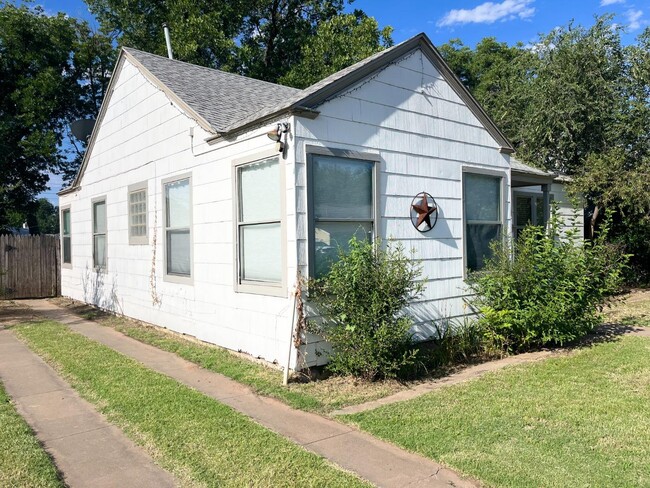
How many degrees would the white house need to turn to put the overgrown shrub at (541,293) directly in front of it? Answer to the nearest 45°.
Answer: approximately 45° to its left

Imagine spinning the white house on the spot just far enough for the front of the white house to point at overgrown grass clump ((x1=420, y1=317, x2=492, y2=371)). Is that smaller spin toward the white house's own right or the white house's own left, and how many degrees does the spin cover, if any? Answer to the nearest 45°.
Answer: approximately 45° to the white house's own left

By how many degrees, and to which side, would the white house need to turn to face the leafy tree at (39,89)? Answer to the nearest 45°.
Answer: approximately 180°

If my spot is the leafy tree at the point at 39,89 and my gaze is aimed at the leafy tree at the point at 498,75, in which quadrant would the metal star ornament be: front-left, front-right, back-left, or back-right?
front-right

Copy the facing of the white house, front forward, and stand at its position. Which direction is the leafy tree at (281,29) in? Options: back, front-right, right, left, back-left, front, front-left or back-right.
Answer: back-left

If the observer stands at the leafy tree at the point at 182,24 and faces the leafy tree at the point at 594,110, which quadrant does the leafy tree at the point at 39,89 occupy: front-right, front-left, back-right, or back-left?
back-right

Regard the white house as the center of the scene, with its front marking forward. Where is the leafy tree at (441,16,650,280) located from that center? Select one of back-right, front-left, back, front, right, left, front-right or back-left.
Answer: left

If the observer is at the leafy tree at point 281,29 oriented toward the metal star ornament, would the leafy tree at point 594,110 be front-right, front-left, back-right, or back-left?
front-left

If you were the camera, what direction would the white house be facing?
facing the viewer and to the right of the viewer

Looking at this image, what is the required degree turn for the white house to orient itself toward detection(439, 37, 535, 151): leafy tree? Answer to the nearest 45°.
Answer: approximately 90° to its left

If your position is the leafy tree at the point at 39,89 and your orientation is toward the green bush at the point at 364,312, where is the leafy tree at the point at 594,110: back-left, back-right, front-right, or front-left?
front-left

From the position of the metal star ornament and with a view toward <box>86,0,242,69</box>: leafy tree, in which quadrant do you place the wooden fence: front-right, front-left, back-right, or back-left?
front-left

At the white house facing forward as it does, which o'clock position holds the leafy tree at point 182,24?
The leafy tree is roughly at 7 o'clock from the white house.

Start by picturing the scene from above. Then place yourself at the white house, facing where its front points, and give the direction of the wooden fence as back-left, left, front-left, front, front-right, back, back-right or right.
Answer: back
